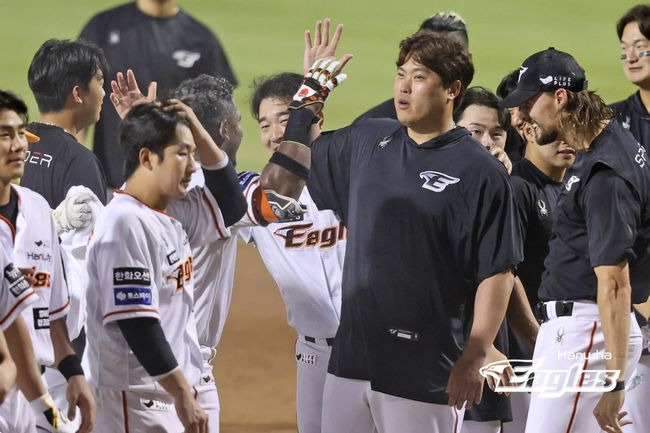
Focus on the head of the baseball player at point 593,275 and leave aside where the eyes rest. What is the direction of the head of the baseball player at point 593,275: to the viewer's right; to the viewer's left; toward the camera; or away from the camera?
to the viewer's left

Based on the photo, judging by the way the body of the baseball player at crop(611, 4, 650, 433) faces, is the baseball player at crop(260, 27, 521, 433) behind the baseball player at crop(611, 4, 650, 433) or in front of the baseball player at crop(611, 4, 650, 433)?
in front

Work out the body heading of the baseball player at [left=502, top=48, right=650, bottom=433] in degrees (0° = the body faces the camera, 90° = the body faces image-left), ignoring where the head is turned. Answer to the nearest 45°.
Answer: approximately 90°

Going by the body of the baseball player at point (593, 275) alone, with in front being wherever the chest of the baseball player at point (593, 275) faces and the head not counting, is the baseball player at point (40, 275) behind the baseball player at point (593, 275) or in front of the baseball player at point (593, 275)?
in front

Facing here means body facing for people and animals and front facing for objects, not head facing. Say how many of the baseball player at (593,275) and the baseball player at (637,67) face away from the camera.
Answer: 0

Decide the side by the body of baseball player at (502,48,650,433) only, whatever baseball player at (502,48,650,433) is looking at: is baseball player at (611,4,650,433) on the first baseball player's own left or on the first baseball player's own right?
on the first baseball player's own right

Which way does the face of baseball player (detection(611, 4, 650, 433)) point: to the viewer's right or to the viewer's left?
to the viewer's left

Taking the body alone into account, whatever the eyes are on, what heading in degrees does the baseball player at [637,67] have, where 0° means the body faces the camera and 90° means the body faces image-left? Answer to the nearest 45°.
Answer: approximately 45°
